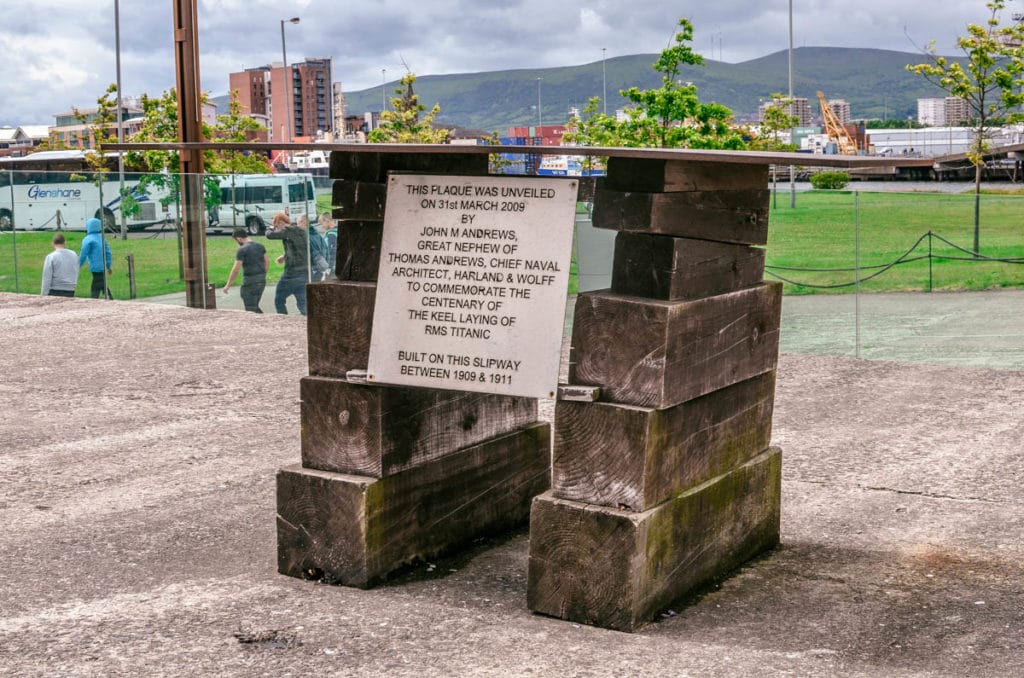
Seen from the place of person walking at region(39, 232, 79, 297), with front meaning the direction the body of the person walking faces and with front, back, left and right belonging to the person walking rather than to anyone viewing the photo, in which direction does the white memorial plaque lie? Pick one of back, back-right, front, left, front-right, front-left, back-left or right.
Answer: back

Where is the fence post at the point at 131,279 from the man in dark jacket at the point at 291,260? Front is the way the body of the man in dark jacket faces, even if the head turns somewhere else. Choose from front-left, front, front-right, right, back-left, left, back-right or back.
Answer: front-right

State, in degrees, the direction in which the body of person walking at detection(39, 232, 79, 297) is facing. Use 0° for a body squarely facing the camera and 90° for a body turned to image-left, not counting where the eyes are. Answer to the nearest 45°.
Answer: approximately 180°

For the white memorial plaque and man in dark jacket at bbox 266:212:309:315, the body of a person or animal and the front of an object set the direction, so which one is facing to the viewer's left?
the man in dark jacket

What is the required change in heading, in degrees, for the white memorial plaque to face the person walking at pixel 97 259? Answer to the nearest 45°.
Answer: approximately 180°

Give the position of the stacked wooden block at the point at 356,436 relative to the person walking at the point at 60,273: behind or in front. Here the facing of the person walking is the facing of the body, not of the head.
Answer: behind

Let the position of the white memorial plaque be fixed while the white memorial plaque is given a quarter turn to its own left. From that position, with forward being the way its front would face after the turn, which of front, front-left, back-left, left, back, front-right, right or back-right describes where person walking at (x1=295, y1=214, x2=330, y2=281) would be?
left

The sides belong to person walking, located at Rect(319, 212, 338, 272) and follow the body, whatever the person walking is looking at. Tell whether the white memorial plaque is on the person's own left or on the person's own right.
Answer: on the person's own left

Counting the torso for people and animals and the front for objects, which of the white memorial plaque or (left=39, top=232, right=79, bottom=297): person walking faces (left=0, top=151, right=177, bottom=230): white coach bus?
the person walking
